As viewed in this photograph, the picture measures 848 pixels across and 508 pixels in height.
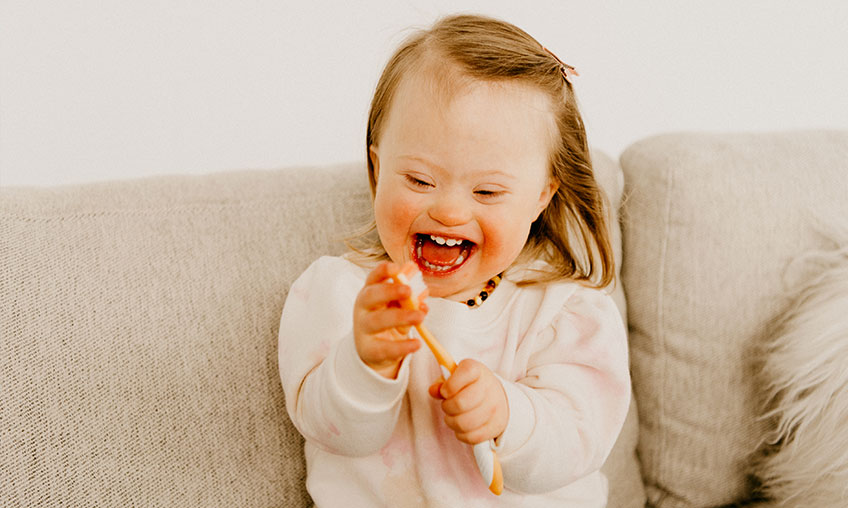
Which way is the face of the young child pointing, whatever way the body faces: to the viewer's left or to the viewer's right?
to the viewer's left

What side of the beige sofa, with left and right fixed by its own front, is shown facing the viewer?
front
